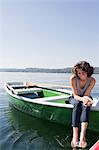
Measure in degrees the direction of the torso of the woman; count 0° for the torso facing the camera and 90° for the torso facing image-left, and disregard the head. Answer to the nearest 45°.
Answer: approximately 0°
